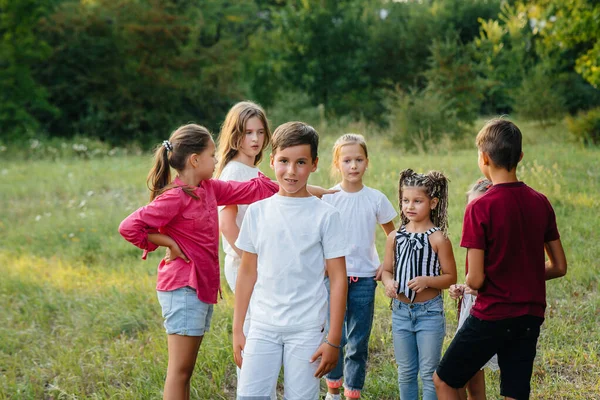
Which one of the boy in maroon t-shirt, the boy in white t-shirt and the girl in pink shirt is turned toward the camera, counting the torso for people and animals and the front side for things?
the boy in white t-shirt

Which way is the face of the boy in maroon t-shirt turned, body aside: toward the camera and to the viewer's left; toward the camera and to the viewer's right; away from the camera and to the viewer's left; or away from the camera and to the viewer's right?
away from the camera and to the viewer's left

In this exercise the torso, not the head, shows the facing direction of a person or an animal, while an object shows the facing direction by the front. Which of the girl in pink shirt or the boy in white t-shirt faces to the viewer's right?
the girl in pink shirt

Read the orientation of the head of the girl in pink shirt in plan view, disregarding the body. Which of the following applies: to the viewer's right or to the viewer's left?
to the viewer's right

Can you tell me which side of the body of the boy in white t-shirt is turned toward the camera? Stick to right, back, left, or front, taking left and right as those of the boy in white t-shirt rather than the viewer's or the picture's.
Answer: front

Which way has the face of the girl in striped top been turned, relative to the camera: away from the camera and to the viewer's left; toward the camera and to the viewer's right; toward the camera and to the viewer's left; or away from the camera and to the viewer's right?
toward the camera and to the viewer's left

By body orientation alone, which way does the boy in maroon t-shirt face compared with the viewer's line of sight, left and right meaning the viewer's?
facing away from the viewer and to the left of the viewer

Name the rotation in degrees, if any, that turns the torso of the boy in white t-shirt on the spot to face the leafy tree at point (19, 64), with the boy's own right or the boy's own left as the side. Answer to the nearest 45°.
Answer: approximately 135° to the boy's own right

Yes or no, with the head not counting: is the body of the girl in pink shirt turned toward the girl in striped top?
yes

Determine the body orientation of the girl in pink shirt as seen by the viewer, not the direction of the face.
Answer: to the viewer's right

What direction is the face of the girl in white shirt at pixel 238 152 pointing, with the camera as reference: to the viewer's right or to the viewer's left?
to the viewer's right

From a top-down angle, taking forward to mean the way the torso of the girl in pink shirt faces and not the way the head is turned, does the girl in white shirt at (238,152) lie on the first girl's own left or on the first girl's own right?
on the first girl's own left

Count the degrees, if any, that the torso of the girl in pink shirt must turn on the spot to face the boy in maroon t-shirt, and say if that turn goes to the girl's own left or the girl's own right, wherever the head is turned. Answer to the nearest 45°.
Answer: approximately 45° to the girl's own right
